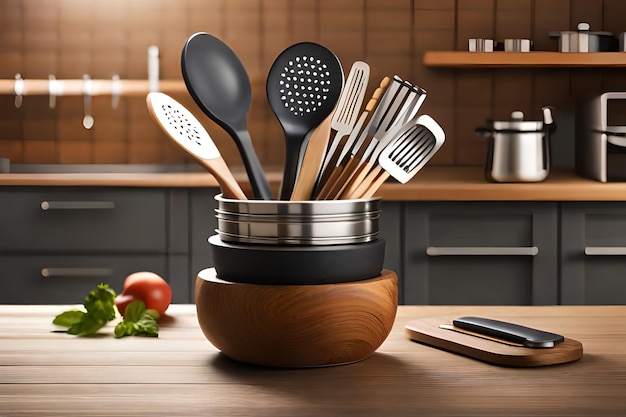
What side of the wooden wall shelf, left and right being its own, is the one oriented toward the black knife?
front

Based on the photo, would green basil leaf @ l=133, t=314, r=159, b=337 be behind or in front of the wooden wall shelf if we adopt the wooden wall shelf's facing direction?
in front

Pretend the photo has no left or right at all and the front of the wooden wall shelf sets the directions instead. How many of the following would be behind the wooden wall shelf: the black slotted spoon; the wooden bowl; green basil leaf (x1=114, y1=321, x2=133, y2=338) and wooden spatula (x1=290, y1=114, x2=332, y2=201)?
0

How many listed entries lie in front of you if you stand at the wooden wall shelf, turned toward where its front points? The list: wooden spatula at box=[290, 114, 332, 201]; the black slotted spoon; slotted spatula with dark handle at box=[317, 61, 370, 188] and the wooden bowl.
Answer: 4

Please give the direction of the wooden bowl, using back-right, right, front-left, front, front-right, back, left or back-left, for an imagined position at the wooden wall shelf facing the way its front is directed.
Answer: front

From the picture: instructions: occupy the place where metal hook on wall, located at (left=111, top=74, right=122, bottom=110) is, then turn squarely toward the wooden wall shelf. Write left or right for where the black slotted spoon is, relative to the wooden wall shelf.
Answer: right

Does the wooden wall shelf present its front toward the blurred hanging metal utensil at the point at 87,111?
no

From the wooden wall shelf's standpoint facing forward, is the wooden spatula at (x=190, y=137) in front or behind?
in front

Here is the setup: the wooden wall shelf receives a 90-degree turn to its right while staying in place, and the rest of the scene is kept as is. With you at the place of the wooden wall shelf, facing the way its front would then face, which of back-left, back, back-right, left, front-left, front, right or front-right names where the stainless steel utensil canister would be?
left

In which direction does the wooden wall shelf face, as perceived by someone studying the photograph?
facing the viewer

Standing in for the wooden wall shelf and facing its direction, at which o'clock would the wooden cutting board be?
The wooden cutting board is roughly at 12 o'clock from the wooden wall shelf.

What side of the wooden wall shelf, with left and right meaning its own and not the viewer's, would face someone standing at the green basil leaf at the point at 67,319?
front

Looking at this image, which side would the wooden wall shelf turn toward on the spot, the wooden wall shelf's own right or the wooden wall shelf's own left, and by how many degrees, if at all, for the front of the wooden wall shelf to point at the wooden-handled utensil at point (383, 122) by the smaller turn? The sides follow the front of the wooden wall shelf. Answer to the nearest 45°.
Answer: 0° — it already faces it

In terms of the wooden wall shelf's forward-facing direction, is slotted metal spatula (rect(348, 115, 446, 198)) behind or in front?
in front

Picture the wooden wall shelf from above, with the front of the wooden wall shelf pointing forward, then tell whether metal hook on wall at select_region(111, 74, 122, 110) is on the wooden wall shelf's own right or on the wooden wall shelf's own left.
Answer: on the wooden wall shelf's own right
